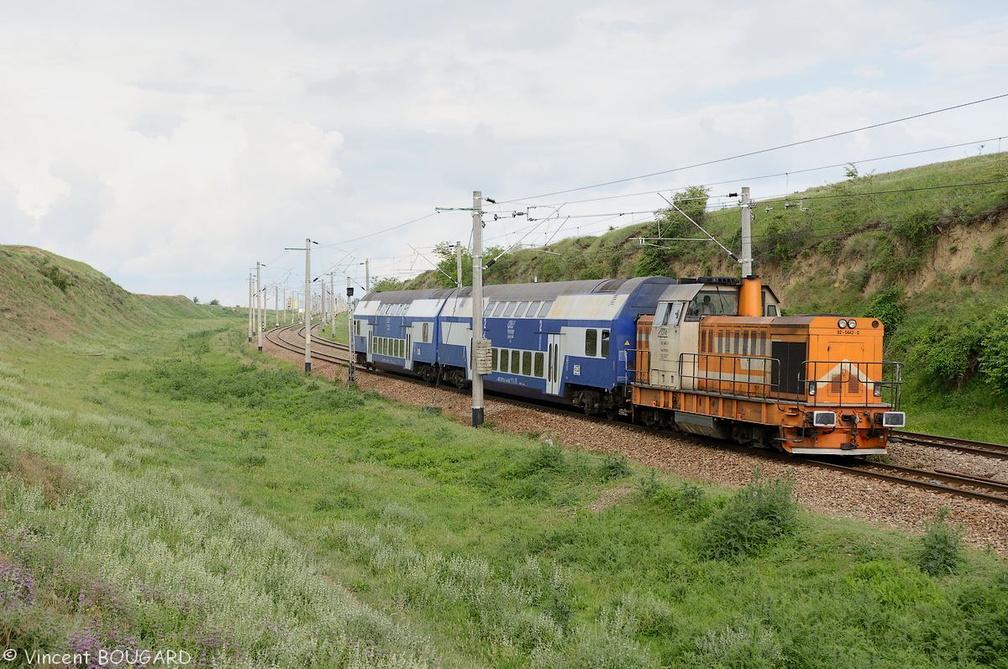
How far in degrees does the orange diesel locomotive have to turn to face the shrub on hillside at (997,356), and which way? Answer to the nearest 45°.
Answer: approximately 90° to its left

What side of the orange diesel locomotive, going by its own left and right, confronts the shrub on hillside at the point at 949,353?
left

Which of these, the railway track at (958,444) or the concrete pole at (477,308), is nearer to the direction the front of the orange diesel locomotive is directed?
the railway track

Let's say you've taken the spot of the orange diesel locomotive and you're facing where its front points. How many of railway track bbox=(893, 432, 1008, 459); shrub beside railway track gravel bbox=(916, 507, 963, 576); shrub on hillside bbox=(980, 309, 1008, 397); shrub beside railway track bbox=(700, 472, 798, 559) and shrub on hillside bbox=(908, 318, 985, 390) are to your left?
3

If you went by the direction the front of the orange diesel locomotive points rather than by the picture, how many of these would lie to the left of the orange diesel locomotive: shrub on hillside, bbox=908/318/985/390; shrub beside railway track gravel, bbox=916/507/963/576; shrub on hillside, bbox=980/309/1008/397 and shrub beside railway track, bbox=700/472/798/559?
2

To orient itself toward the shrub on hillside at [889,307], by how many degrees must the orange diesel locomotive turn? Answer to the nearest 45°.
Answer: approximately 135° to its left

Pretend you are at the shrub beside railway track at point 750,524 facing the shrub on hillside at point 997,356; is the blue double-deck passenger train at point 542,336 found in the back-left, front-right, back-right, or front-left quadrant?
front-left

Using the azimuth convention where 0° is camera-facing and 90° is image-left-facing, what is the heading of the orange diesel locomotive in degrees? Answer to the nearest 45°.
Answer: approximately 315°

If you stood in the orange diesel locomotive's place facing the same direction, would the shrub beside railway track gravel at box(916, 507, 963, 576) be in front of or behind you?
in front

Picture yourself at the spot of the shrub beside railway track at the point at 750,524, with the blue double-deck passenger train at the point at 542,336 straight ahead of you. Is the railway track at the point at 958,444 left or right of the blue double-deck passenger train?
right

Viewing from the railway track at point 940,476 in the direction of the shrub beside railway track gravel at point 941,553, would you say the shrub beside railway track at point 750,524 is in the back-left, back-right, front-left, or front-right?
front-right
